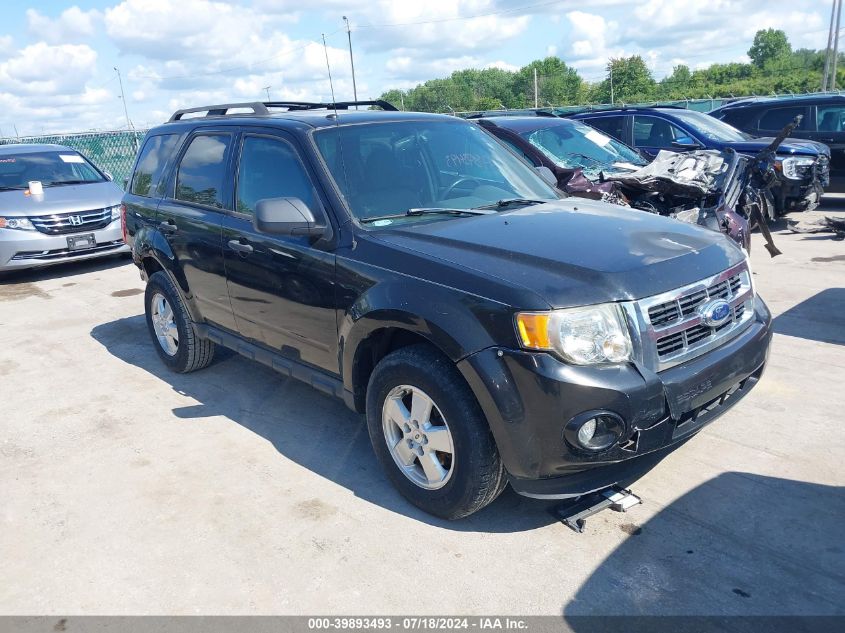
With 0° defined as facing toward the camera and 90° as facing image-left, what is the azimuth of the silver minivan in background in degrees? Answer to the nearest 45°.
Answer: approximately 315°

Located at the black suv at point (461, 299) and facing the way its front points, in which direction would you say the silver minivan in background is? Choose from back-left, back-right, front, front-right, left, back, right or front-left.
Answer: back

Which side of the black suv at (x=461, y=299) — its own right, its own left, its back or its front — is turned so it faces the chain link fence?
back

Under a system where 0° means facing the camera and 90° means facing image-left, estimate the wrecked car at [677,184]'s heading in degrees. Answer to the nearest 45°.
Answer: approximately 315°

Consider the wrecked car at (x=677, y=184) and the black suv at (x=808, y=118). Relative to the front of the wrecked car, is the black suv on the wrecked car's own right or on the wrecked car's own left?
on the wrecked car's own left

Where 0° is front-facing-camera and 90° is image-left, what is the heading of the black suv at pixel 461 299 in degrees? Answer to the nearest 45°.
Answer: approximately 315°

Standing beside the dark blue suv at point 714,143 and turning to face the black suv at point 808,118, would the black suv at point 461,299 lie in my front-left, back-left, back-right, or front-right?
back-right
